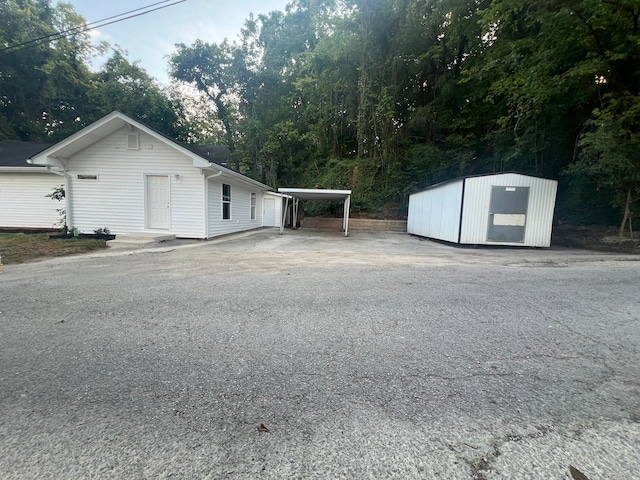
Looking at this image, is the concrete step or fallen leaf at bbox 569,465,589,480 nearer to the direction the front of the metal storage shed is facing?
the fallen leaf

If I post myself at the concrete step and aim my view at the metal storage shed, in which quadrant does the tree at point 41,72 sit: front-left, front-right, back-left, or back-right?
back-left

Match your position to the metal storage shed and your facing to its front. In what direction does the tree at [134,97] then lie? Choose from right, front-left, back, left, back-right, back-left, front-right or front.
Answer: right

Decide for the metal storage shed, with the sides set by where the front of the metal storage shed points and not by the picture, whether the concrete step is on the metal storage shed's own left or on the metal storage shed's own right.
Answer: on the metal storage shed's own right

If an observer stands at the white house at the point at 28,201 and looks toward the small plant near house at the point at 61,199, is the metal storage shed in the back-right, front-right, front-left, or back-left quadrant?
front-left

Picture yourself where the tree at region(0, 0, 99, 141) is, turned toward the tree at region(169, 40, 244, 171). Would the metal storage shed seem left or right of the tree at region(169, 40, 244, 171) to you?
right

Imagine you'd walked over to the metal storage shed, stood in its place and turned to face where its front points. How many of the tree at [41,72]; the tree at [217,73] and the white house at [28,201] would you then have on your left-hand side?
0

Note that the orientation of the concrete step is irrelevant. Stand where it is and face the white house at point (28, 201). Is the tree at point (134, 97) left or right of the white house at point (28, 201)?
right

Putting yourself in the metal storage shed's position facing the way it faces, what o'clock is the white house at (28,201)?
The white house is roughly at 2 o'clock from the metal storage shed.

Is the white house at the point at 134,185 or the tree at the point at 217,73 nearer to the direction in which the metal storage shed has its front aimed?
the white house

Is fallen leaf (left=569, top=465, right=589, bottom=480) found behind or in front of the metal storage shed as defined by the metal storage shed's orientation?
in front

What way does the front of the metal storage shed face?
toward the camera

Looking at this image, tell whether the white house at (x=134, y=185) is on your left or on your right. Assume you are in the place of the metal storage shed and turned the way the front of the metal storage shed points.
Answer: on your right

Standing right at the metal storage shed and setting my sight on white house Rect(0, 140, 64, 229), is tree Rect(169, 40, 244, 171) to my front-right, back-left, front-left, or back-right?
front-right

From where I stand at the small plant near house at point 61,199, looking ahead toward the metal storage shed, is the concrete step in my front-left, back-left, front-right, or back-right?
front-right

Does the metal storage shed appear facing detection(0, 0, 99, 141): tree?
no
